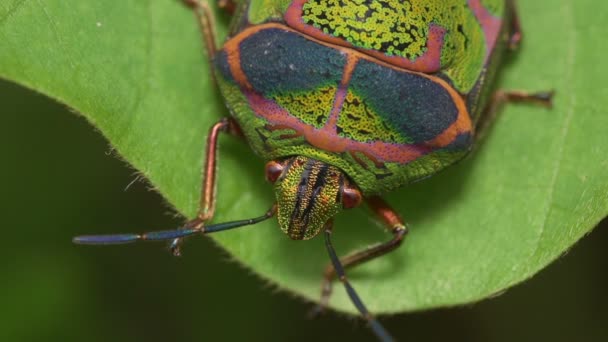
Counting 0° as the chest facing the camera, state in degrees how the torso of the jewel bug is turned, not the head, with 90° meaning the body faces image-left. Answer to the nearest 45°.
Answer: approximately 0°
